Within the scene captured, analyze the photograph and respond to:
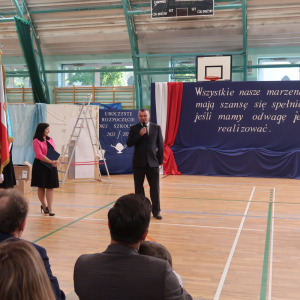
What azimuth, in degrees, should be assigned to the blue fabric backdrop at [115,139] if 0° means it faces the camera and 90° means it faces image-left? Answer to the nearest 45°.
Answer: approximately 0°

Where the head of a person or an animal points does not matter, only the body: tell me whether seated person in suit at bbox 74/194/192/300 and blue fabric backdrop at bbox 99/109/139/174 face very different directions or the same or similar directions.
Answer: very different directions

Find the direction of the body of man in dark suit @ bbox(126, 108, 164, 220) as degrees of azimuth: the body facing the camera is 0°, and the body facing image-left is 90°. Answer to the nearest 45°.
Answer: approximately 0°

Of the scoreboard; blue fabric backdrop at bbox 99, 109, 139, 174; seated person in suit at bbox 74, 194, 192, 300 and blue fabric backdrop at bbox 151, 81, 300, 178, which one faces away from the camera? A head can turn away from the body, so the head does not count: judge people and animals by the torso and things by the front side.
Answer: the seated person in suit

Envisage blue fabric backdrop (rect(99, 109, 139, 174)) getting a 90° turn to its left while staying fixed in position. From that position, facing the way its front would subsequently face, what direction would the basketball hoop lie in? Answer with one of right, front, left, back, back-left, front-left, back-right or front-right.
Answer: front

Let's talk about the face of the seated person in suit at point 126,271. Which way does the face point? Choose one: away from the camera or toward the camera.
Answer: away from the camera

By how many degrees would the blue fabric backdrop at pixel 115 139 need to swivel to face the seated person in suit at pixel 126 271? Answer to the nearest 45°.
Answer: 0° — it already faces them
